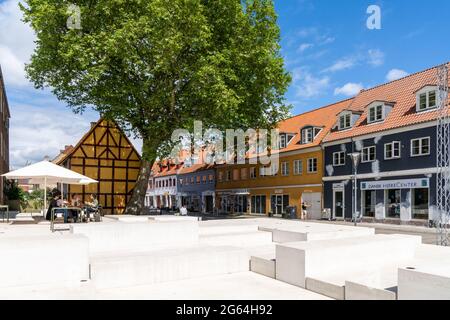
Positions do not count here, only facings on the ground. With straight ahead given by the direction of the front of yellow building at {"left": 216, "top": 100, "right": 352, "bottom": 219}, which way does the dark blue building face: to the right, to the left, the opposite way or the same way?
the same way

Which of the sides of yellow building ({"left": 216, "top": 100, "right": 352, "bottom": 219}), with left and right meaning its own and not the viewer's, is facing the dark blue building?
left

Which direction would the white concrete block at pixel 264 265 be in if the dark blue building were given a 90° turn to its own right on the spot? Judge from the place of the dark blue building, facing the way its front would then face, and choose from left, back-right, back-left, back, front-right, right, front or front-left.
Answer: back-left

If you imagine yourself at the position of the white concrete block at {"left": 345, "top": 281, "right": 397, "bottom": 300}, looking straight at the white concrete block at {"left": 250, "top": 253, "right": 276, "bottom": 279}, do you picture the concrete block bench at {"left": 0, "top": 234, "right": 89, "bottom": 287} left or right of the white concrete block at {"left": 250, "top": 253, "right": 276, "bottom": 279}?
left

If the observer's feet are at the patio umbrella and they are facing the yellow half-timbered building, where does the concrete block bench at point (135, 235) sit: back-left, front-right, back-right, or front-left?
back-right

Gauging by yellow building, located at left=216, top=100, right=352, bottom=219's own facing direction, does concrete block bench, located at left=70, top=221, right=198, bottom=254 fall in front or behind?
in front

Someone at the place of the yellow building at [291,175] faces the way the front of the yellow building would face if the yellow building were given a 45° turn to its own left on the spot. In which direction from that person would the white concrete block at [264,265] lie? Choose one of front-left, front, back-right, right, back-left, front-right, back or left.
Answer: front

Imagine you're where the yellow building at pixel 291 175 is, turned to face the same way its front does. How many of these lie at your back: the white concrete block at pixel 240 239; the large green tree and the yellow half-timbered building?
0

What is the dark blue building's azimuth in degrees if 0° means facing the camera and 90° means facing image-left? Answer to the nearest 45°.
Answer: approximately 45°

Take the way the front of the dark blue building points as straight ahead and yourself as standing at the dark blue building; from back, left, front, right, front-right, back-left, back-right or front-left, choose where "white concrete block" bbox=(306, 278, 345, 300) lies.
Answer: front-left

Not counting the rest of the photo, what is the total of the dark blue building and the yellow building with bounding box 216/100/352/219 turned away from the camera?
0

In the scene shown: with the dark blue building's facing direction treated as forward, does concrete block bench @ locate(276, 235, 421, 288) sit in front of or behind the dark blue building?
in front

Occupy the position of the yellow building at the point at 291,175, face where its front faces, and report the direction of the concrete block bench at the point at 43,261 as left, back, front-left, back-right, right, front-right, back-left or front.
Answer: front-left

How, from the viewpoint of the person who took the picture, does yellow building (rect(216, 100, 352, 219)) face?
facing the viewer and to the left of the viewer
